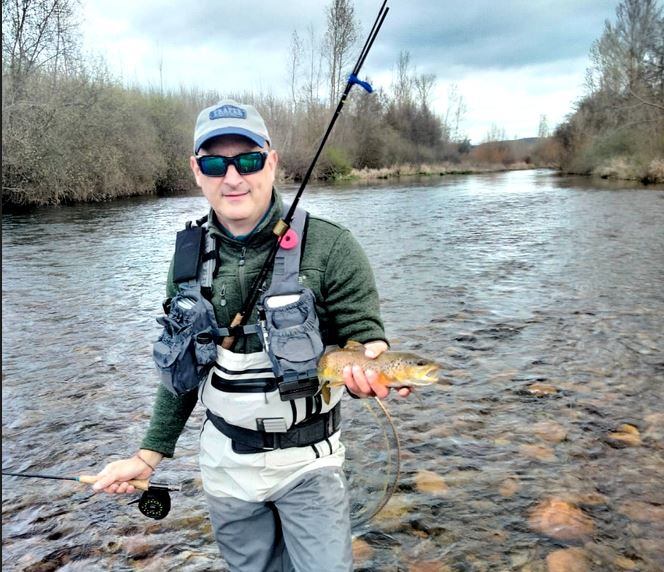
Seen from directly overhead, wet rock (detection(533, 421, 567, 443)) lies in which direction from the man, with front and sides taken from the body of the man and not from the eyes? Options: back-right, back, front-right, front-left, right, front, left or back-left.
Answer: back-left

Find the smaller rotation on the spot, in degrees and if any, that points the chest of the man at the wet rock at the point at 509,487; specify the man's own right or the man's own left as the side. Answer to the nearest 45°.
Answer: approximately 135° to the man's own left

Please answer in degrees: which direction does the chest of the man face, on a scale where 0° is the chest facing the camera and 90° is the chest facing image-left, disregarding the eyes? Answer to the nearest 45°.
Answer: approximately 0°

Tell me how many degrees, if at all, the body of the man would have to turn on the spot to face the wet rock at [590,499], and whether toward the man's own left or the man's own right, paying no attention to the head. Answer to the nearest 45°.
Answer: approximately 135° to the man's own left

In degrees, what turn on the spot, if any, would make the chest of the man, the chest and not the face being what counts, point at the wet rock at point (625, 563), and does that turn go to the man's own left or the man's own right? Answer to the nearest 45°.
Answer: approximately 90° to the man's own left

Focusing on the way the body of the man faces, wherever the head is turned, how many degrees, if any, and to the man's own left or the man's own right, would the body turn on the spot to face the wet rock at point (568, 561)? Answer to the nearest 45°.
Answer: approximately 90° to the man's own left

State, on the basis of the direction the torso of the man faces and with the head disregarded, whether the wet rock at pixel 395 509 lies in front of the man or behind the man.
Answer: behind
